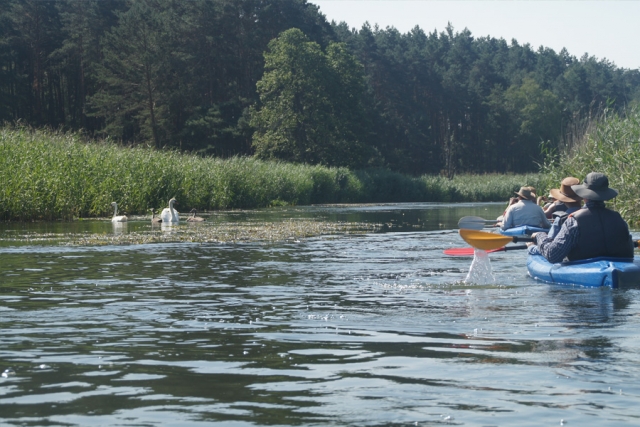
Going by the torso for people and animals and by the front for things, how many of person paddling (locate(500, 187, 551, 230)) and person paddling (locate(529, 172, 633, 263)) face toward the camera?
0

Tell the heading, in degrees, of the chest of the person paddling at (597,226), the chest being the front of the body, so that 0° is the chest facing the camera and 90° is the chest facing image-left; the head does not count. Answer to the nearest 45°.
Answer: approximately 135°

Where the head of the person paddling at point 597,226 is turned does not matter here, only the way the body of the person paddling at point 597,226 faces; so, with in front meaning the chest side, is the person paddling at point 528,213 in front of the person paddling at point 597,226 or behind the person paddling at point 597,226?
in front

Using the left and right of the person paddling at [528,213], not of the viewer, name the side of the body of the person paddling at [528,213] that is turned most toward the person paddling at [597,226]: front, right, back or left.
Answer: back

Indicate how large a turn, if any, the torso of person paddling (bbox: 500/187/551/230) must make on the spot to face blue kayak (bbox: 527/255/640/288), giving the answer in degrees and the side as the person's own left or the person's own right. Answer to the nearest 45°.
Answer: approximately 180°

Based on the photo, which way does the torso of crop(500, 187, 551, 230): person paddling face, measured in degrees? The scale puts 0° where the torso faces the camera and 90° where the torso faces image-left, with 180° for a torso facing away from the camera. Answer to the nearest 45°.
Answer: approximately 180°
